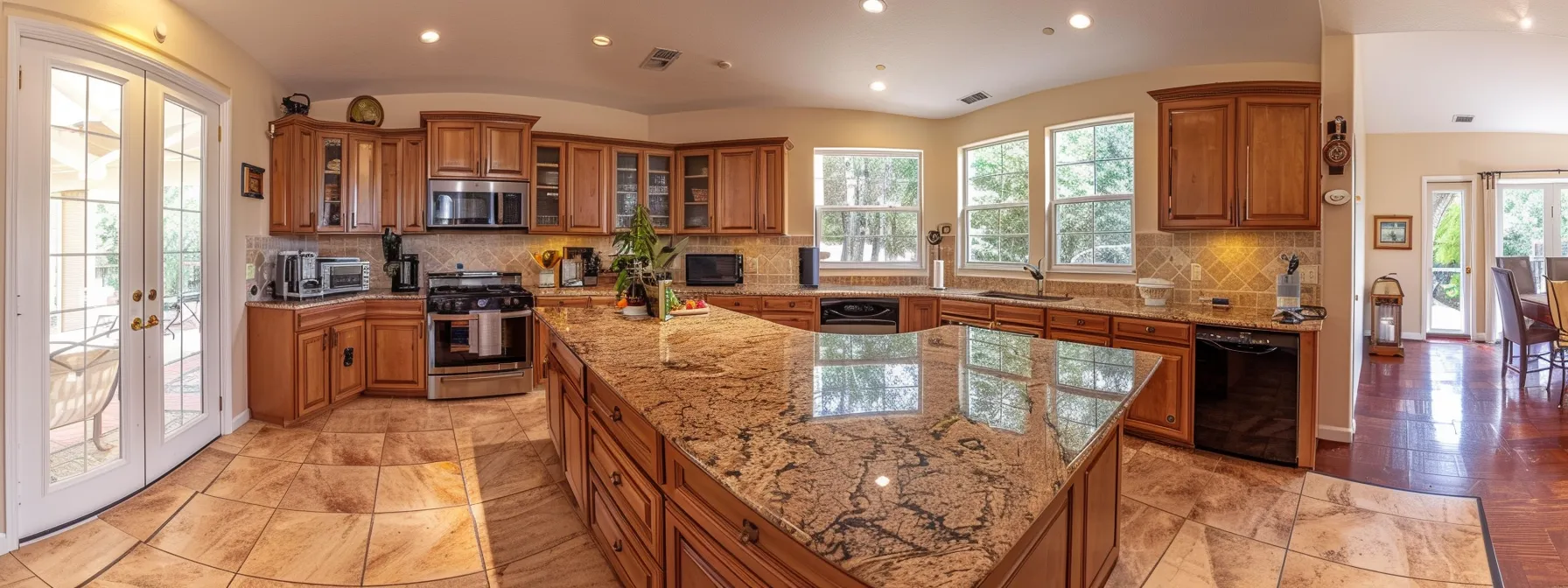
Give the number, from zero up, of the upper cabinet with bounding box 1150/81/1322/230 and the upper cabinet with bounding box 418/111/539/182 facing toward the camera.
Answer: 2

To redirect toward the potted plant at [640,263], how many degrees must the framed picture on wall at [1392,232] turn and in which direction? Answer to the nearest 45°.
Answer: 0° — it already faces it

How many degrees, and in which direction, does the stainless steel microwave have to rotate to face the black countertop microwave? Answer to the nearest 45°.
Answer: approximately 90° to its left

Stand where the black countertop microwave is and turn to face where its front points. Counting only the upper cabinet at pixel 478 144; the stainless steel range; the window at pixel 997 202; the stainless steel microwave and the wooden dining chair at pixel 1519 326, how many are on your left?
2

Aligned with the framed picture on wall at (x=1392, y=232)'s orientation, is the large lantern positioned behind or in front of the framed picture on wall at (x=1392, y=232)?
in front

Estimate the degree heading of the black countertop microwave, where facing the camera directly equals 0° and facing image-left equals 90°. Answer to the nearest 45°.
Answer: approximately 0°

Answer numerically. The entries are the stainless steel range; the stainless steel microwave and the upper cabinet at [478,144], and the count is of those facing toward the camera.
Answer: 3

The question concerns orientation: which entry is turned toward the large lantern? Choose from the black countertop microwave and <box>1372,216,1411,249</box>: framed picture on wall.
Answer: the framed picture on wall
